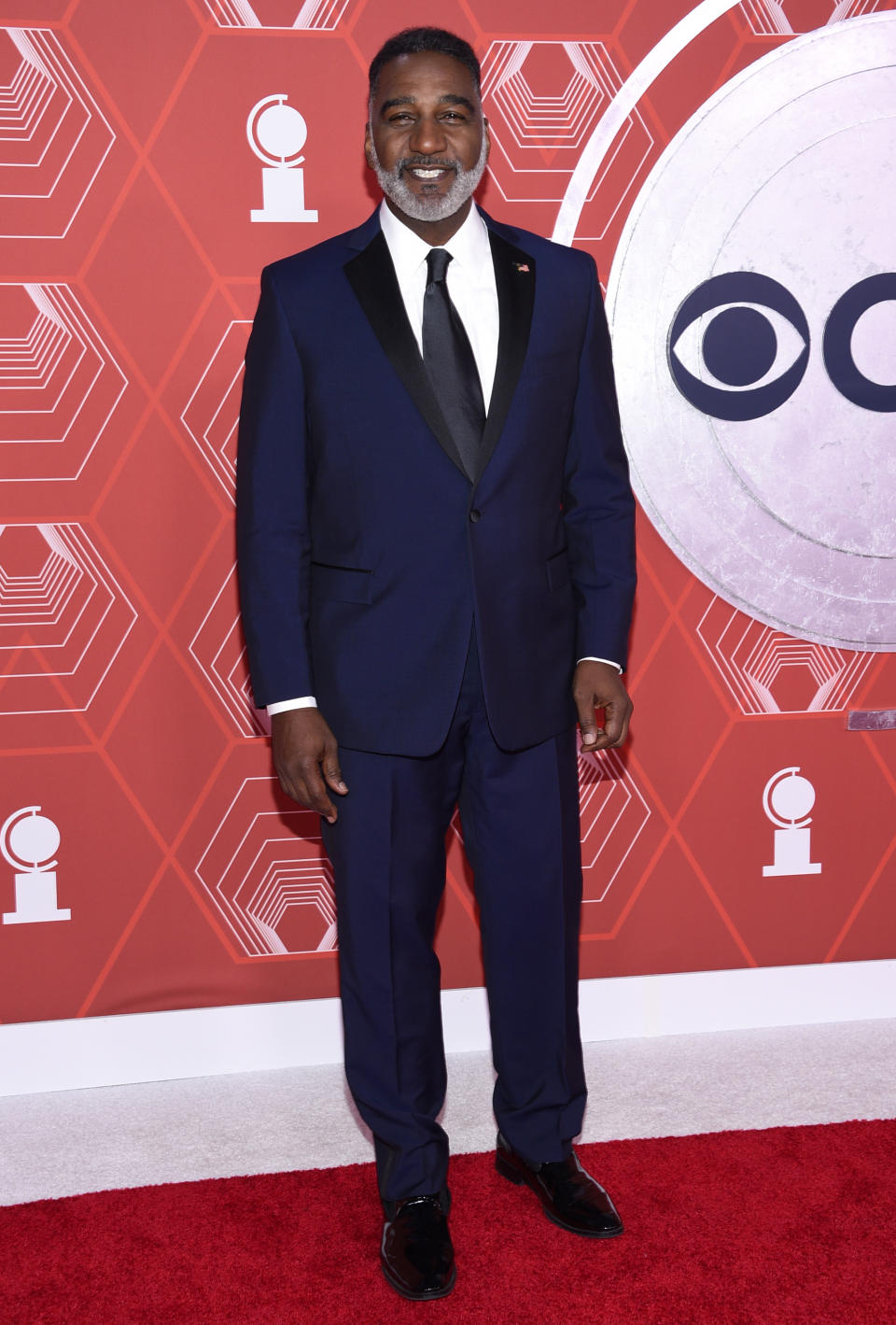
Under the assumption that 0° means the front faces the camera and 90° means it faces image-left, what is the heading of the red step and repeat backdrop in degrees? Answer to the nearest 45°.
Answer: approximately 0°

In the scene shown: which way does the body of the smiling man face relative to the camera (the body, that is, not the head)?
toward the camera

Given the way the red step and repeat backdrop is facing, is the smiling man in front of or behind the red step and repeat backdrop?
in front

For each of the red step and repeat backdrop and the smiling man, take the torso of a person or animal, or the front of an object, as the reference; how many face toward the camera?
2

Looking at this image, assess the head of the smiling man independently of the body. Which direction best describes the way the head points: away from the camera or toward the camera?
toward the camera

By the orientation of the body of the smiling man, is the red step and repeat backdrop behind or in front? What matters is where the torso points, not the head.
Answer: behind

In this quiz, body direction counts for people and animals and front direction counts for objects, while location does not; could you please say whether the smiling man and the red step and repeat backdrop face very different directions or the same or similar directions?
same or similar directions
